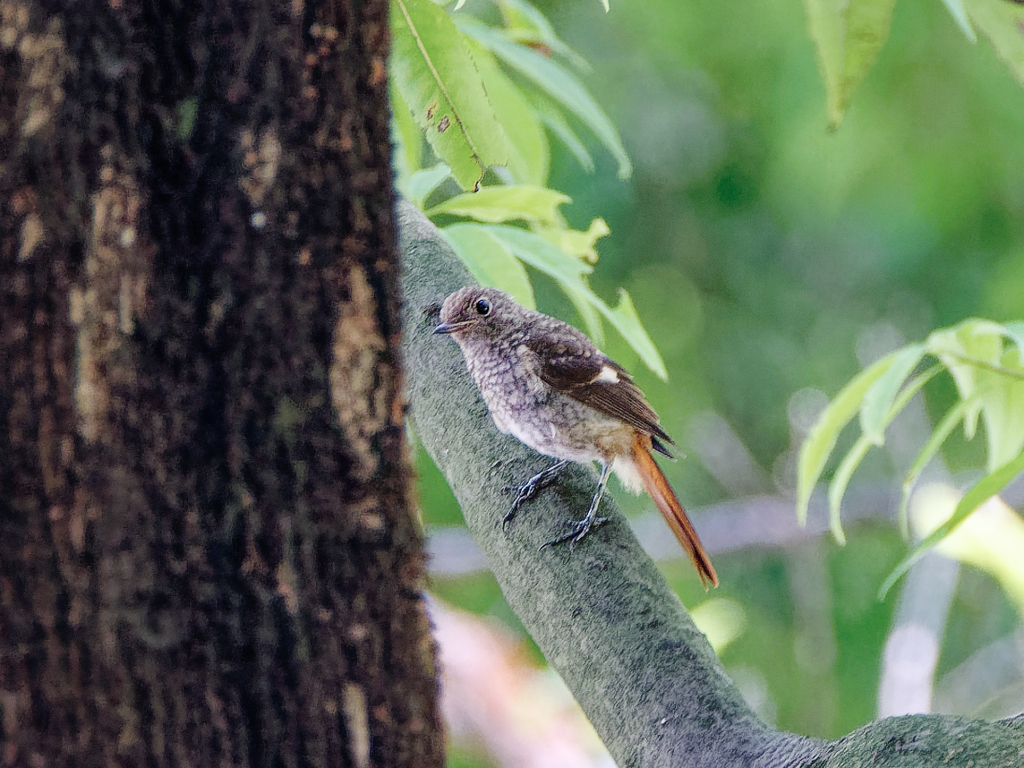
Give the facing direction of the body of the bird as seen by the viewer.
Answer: to the viewer's left
